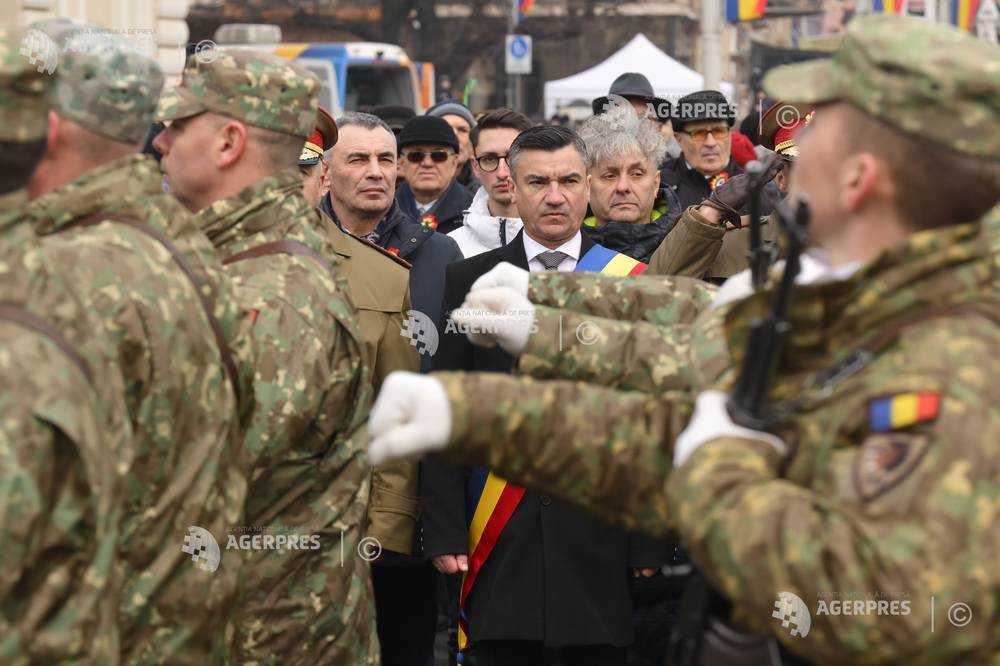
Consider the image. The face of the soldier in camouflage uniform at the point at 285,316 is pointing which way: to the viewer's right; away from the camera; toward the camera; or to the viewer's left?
to the viewer's left

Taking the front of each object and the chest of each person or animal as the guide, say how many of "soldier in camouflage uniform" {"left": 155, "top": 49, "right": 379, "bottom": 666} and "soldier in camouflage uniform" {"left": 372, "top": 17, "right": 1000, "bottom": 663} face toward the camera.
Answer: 0

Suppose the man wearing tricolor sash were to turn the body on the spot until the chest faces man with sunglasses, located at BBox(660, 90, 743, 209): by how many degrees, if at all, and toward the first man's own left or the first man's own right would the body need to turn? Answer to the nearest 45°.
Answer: approximately 180°

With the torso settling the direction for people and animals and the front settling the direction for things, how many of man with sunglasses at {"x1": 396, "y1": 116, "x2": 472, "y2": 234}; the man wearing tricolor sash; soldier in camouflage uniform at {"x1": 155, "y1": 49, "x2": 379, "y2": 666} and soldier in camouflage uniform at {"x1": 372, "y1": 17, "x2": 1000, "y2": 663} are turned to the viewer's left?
2

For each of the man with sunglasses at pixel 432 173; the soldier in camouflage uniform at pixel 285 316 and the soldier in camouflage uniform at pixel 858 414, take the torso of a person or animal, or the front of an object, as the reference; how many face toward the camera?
1

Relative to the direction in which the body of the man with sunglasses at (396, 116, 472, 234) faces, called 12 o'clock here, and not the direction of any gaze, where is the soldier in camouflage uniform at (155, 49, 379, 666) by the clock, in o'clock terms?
The soldier in camouflage uniform is roughly at 12 o'clock from the man with sunglasses.

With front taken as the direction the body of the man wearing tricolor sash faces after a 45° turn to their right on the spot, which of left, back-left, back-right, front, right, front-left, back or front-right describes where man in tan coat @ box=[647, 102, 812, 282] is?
back

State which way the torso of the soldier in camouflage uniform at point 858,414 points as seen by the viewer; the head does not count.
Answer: to the viewer's left

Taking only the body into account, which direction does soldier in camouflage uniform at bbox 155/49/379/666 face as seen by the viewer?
to the viewer's left

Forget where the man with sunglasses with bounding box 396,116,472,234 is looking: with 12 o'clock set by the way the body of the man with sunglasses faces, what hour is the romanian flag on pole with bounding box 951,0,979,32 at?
The romanian flag on pole is roughly at 7 o'clock from the man with sunglasses.

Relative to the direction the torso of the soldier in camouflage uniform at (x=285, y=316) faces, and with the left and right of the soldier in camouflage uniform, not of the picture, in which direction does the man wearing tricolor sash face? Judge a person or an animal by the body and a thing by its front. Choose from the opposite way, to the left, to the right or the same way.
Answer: to the left

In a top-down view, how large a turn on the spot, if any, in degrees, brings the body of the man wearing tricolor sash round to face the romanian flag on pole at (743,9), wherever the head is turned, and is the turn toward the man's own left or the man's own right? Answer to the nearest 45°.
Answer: approximately 180°
